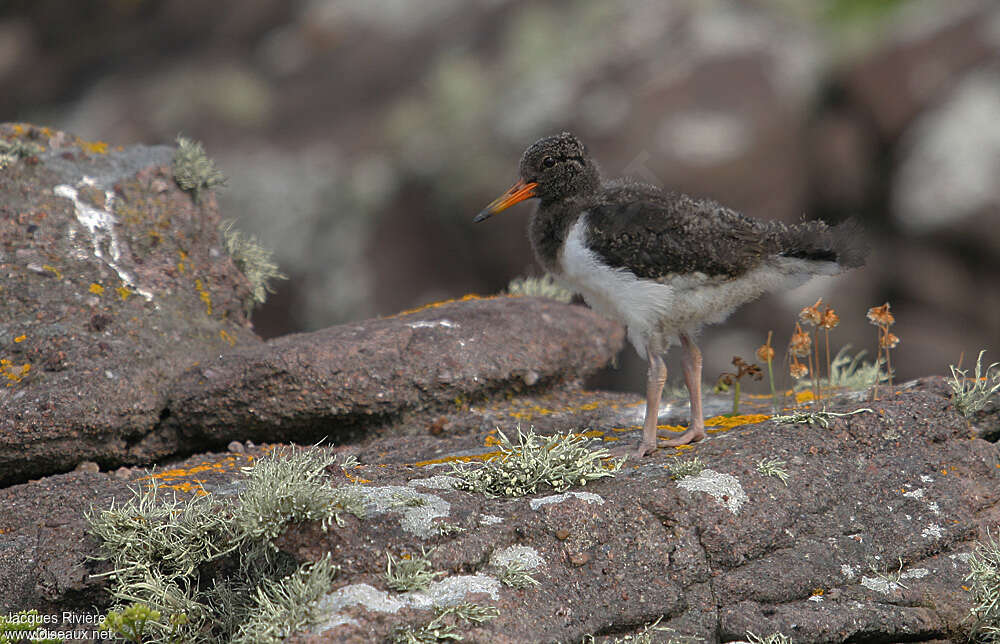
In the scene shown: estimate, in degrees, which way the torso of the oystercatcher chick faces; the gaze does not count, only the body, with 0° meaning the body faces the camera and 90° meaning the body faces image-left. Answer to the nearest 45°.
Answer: approximately 90°

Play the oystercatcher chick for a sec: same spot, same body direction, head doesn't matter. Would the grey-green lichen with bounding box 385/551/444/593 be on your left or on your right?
on your left

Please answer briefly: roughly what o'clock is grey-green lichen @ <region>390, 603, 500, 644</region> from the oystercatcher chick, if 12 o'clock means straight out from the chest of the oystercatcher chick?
The grey-green lichen is roughly at 10 o'clock from the oystercatcher chick.

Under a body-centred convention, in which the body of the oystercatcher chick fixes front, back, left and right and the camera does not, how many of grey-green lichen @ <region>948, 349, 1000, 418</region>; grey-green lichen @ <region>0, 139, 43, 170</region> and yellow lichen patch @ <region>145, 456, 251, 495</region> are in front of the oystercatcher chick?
2
